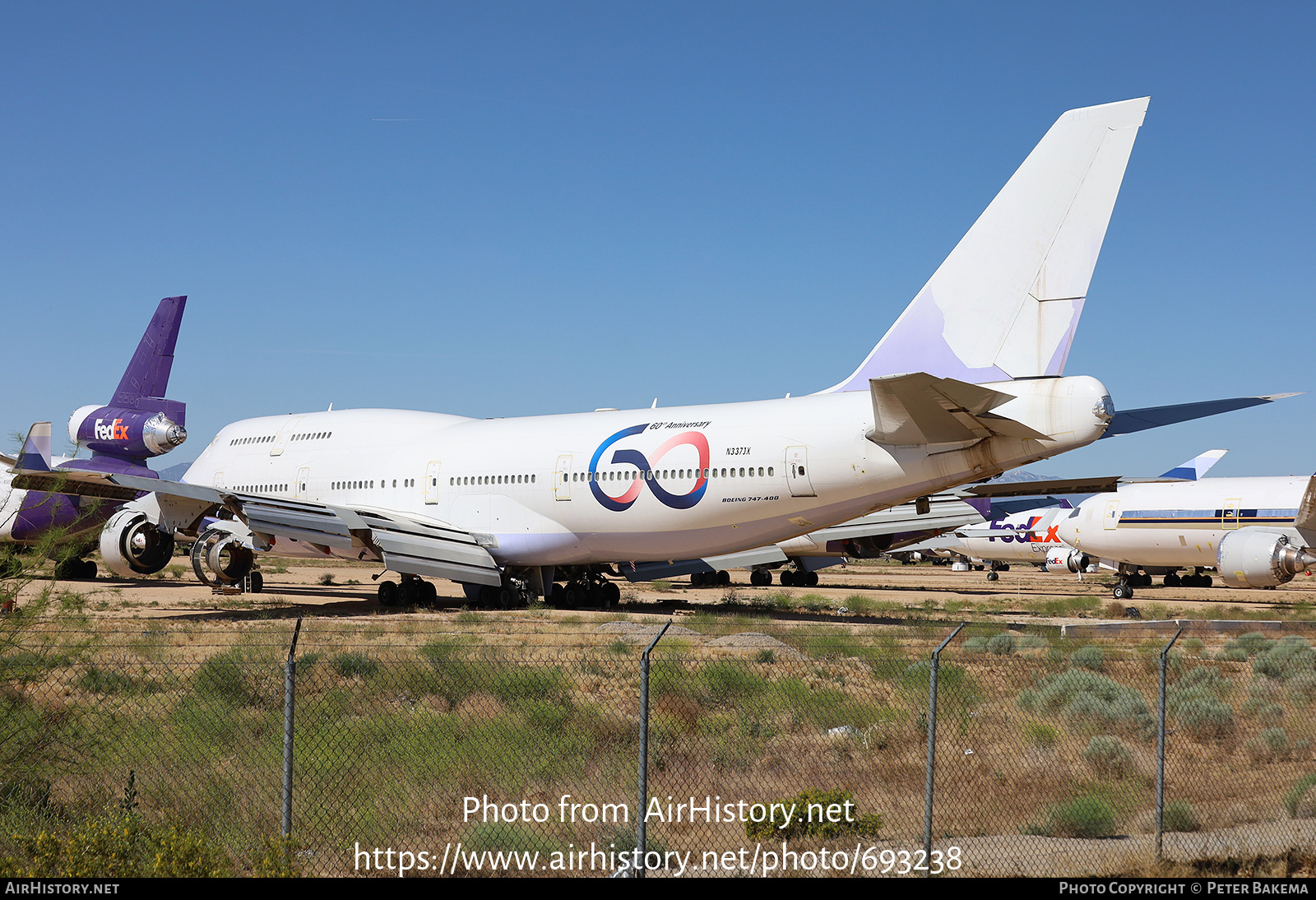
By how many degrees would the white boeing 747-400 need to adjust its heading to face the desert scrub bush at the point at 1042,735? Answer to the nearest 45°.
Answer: approximately 135° to its left

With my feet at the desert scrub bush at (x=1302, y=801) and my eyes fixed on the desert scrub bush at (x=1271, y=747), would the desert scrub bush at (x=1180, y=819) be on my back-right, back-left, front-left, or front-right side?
back-left

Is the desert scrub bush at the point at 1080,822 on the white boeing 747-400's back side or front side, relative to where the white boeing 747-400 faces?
on the back side

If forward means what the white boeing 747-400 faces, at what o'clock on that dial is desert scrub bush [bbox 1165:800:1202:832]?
The desert scrub bush is roughly at 7 o'clock from the white boeing 747-400.

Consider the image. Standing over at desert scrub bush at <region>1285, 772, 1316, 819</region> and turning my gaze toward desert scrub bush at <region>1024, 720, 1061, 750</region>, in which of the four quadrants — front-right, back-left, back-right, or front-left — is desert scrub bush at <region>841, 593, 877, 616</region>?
front-right

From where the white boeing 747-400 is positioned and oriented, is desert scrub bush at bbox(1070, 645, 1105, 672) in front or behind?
behind

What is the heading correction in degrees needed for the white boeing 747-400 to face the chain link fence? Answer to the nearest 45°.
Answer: approximately 135° to its left

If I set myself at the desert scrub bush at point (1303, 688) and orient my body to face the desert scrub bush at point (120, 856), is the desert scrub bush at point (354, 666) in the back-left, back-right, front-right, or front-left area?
front-right

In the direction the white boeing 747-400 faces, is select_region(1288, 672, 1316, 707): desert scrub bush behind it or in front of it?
behind

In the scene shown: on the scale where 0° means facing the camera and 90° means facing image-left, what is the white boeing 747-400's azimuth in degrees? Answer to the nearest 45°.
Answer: approximately 135°

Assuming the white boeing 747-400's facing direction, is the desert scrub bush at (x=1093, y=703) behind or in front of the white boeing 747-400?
behind

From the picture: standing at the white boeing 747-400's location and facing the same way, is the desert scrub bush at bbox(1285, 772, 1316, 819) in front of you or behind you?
behind
